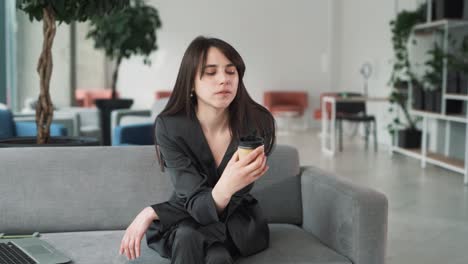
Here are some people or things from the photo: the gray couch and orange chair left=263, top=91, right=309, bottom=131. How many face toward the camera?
2

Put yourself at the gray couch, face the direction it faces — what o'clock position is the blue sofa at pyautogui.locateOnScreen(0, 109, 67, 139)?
The blue sofa is roughly at 5 o'clock from the gray couch.

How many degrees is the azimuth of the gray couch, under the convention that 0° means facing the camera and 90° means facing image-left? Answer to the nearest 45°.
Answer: approximately 0°

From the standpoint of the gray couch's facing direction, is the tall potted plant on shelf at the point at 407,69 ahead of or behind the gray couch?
behind

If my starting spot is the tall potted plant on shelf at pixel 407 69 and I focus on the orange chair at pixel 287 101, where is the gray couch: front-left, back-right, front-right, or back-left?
back-left
